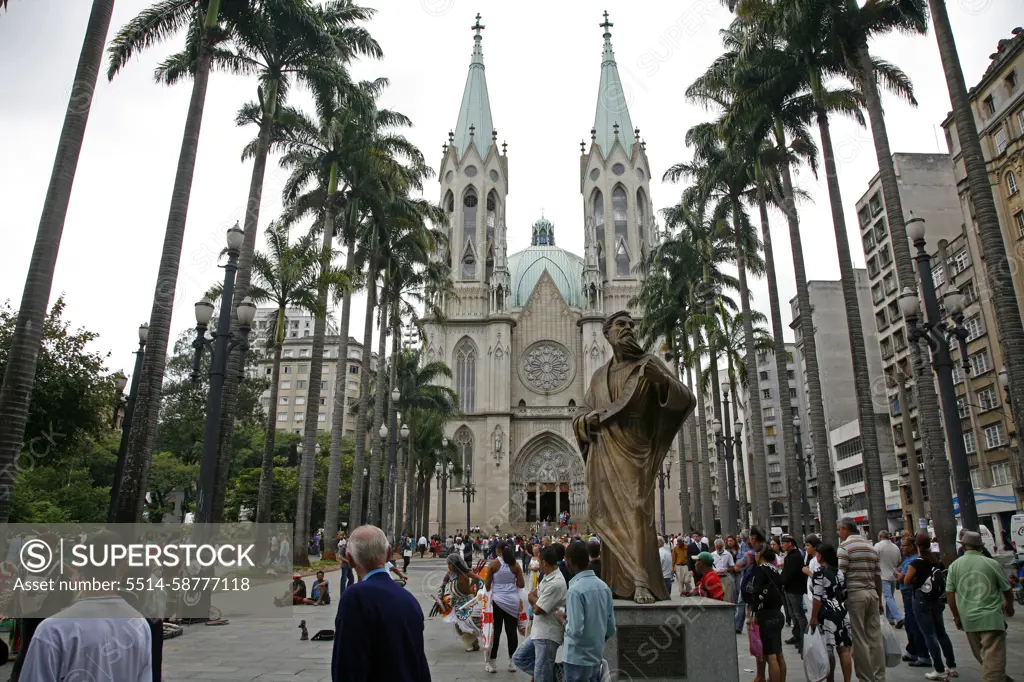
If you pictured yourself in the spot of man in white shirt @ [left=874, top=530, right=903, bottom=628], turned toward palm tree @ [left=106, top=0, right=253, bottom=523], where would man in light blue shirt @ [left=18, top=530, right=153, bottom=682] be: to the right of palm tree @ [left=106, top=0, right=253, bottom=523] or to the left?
left

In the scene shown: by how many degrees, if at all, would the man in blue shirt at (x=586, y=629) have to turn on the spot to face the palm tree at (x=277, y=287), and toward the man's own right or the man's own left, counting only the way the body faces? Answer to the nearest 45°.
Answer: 0° — they already face it

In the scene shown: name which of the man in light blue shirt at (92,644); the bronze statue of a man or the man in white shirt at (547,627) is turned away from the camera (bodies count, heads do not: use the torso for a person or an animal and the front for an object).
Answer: the man in light blue shirt at (92,644)

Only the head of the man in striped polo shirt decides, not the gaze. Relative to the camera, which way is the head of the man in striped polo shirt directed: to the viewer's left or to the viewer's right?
to the viewer's left

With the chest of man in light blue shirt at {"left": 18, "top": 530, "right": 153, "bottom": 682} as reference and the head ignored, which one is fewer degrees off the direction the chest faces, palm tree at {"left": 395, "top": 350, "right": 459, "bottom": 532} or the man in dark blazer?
the palm tree

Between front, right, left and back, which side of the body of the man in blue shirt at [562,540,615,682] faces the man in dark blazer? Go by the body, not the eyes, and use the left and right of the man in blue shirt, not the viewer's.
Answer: left

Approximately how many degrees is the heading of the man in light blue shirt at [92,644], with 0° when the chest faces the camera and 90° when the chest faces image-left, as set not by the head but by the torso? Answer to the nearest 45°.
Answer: approximately 180°

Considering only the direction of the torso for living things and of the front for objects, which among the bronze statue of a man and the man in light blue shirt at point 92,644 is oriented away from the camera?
the man in light blue shirt

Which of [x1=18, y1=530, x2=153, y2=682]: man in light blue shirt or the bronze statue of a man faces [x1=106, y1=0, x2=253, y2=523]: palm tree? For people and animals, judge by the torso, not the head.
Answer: the man in light blue shirt
